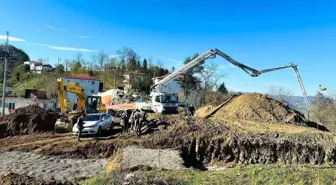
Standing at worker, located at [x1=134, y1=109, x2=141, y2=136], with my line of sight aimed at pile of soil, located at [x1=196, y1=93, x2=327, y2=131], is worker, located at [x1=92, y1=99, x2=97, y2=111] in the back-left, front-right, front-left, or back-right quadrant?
back-left

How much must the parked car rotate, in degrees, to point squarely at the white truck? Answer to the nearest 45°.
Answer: approximately 180°

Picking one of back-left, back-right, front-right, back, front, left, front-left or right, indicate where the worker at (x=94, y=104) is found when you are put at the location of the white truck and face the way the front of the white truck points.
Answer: back-right

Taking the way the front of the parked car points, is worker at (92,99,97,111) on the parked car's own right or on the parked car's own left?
on the parked car's own right

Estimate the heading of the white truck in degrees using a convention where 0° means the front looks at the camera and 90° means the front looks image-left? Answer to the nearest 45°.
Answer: approximately 315°

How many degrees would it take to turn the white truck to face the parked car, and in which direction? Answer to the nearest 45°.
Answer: approximately 90° to its right

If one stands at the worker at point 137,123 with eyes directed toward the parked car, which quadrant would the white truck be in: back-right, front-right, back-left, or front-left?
back-right

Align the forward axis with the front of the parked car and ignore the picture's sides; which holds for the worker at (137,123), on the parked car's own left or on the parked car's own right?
on the parked car's own left
